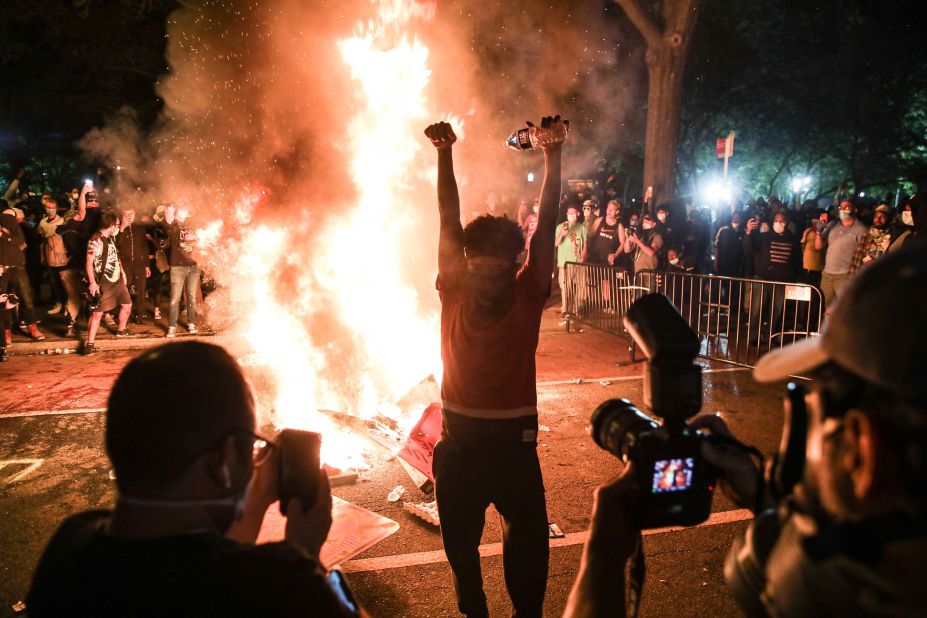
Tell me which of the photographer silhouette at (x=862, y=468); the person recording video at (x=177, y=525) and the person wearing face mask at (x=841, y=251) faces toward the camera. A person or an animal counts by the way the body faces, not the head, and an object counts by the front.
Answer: the person wearing face mask

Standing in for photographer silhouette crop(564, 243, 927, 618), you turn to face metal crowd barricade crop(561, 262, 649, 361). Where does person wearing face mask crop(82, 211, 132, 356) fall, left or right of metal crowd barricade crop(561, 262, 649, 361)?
left

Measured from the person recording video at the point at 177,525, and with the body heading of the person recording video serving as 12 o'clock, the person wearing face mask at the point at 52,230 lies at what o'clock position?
The person wearing face mask is roughly at 10 o'clock from the person recording video.

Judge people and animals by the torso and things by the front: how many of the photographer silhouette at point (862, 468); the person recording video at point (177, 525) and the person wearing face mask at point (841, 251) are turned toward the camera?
1

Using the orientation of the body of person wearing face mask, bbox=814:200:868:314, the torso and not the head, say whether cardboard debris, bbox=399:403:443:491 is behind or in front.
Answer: in front

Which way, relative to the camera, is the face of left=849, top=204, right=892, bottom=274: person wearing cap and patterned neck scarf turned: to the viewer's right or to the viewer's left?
to the viewer's left

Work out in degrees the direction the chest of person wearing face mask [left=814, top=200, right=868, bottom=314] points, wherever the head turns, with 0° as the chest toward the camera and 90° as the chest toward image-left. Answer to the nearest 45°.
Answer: approximately 0°

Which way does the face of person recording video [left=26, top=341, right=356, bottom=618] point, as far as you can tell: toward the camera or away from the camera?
away from the camera

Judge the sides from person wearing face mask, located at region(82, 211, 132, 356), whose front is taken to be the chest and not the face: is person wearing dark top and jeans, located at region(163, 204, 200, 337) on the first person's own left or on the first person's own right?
on the first person's own left

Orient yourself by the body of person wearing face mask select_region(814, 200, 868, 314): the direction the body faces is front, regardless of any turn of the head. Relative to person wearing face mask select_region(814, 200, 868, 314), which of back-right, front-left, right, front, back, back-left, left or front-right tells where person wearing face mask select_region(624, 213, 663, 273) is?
right

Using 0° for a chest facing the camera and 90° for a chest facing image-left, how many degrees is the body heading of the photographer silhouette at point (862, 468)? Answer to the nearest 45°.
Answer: approximately 135°

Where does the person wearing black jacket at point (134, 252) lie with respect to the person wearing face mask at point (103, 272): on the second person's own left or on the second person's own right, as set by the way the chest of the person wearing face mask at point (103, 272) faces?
on the second person's own left

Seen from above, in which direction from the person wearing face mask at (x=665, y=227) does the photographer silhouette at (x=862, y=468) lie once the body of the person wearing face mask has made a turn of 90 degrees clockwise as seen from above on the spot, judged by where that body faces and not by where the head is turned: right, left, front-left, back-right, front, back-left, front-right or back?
back-left

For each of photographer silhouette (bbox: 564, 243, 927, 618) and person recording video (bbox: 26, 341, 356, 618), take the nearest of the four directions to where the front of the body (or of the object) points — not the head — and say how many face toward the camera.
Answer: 0

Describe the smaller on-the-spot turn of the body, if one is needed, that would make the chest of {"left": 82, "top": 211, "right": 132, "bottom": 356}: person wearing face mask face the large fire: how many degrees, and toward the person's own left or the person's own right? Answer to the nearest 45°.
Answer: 0° — they already face it
